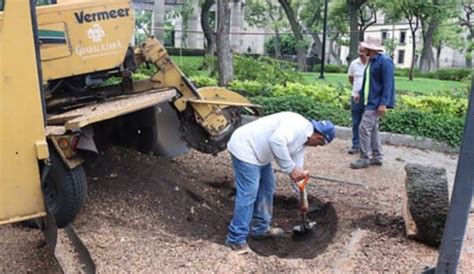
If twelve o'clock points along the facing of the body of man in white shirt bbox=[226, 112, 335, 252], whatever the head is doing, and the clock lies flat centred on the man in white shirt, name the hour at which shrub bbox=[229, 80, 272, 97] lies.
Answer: The shrub is roughly at 9 o'clock from the man in white shirt.

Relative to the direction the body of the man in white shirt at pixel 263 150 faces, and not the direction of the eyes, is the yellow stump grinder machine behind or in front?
behind

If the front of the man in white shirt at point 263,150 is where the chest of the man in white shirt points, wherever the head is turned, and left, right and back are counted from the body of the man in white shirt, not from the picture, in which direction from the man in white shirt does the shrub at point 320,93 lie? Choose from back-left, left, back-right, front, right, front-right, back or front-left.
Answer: left

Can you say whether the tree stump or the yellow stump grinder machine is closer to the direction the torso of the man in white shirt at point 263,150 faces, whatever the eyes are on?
the tree stump

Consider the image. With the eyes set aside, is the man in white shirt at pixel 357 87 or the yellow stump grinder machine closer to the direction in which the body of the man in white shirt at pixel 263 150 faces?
the man in white shirt

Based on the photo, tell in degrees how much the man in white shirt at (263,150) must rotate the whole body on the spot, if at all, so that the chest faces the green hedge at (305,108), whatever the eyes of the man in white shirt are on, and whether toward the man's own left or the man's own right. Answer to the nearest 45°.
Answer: approximately 90° to the man's own left

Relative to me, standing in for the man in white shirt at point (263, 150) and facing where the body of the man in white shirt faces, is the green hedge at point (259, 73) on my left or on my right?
on my left

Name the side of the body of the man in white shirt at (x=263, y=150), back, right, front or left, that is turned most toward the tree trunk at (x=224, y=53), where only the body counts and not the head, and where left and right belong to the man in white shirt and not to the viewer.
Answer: left

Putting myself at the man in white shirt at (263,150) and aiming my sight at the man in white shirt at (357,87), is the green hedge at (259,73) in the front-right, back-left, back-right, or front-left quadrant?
front-left

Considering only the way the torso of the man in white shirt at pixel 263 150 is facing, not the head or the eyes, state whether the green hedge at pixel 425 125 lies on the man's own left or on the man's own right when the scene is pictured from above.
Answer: on the man's own left

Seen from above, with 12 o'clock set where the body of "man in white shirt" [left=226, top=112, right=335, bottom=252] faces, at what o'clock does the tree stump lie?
The tree stump is roughly at 12 o'clock from the man in white shirt.

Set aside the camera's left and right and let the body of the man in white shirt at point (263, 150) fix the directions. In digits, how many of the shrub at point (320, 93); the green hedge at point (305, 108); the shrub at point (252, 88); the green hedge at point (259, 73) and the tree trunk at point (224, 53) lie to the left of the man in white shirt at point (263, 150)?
5

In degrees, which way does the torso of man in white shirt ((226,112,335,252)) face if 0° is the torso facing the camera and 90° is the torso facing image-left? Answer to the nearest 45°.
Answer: approximately 270°
